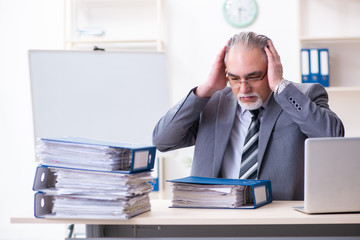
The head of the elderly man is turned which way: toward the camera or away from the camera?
toward the camera

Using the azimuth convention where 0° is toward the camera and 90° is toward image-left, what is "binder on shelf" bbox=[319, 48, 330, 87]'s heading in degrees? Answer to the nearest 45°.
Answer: approximately 0°

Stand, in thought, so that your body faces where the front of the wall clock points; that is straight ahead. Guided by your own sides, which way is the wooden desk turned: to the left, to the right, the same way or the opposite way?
the opposite way

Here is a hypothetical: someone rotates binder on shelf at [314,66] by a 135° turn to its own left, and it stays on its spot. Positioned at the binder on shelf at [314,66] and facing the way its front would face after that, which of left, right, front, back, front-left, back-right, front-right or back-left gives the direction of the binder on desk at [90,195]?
back-right

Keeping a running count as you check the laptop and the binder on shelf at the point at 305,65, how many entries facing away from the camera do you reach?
1

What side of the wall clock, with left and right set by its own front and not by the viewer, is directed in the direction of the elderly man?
front

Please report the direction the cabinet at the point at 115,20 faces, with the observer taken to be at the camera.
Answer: facing the viewer

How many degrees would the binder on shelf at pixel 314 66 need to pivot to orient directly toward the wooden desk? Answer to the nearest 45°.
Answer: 0° — it already faces it

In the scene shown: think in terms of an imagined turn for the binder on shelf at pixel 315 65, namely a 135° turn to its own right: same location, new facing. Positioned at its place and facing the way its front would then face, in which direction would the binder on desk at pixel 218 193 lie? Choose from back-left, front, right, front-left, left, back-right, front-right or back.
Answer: back-left

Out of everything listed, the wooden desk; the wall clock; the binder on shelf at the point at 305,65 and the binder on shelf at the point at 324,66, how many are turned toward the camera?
3

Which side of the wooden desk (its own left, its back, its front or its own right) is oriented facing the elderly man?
front

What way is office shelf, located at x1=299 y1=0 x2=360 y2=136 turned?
toward the camera

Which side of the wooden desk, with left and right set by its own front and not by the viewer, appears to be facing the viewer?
back

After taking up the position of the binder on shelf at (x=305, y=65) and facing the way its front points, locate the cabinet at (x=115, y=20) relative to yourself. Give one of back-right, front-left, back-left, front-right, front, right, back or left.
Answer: right
